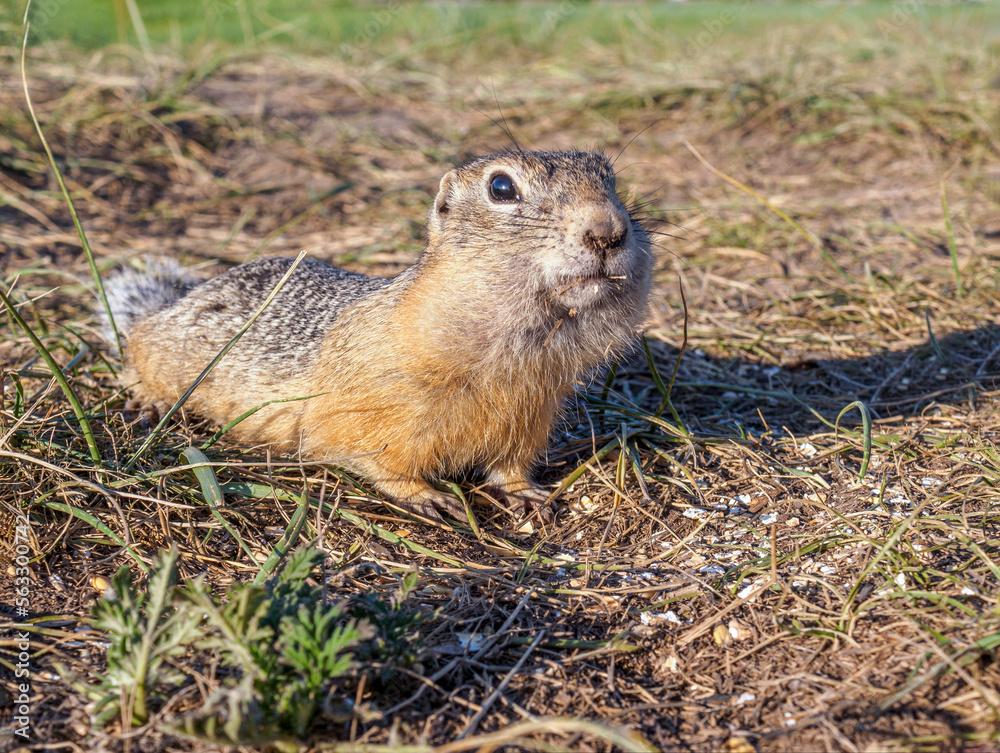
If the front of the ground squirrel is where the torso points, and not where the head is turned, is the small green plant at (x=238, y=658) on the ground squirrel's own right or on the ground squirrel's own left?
on the ground squirrel's own right

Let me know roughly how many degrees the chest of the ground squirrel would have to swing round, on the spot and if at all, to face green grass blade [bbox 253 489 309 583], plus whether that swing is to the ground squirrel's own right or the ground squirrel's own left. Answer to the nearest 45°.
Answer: approximately 90° to the ground squirrel's own right

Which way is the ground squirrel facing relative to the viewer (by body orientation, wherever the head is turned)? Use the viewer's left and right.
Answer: facing the viewer and to the right of the viewer

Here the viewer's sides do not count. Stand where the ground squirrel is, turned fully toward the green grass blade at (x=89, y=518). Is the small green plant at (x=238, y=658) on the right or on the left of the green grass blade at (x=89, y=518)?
left
